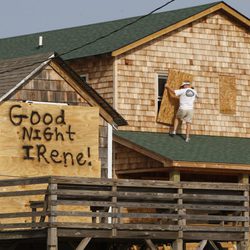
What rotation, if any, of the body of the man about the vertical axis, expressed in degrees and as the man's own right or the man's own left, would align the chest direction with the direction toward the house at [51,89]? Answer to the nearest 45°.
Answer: approximately 90° to the man's own left

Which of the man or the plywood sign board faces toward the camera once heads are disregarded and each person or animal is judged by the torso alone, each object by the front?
the plywood sign board

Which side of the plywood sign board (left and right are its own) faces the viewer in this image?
front

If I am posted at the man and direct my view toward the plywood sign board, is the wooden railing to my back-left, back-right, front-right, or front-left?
front-left

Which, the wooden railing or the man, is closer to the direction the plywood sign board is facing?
the wooden railing
